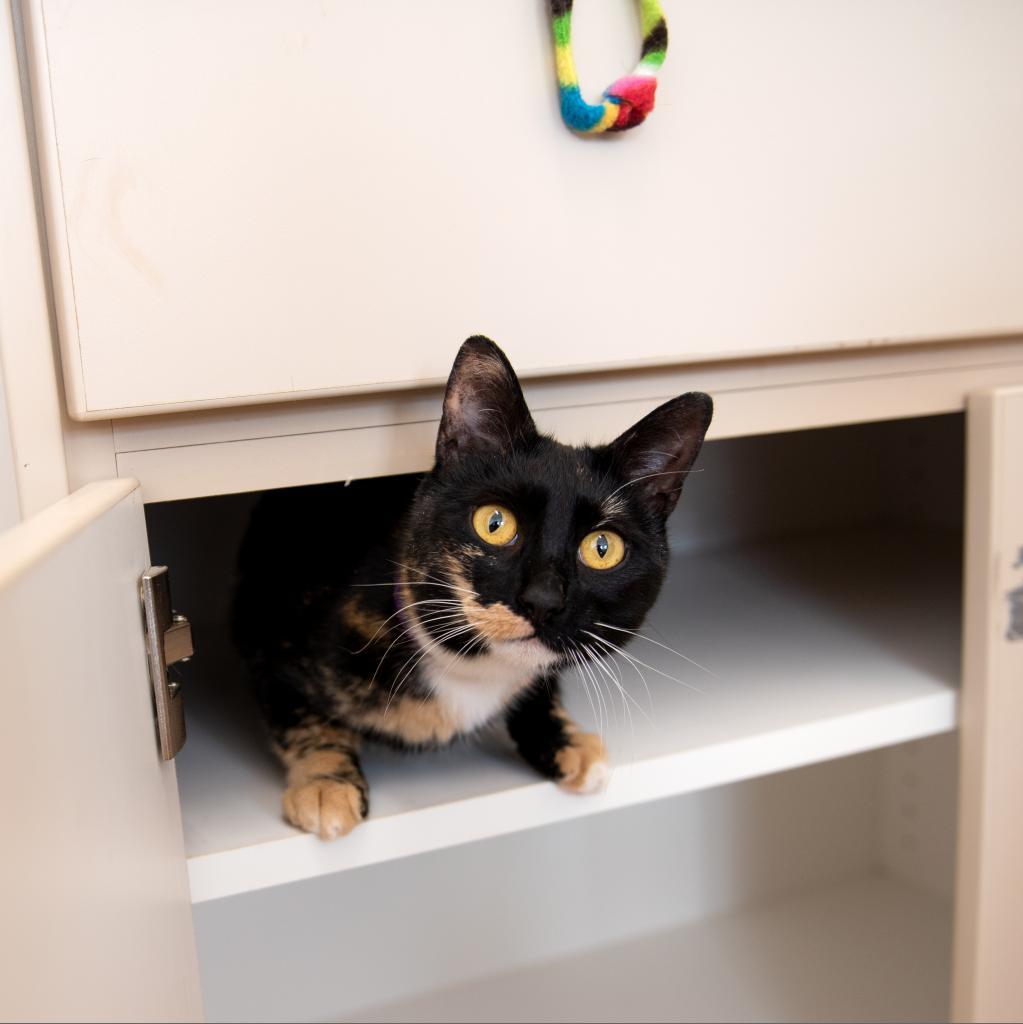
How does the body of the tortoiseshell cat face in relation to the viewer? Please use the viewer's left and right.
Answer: facing the viewer and to the right of the viewer
